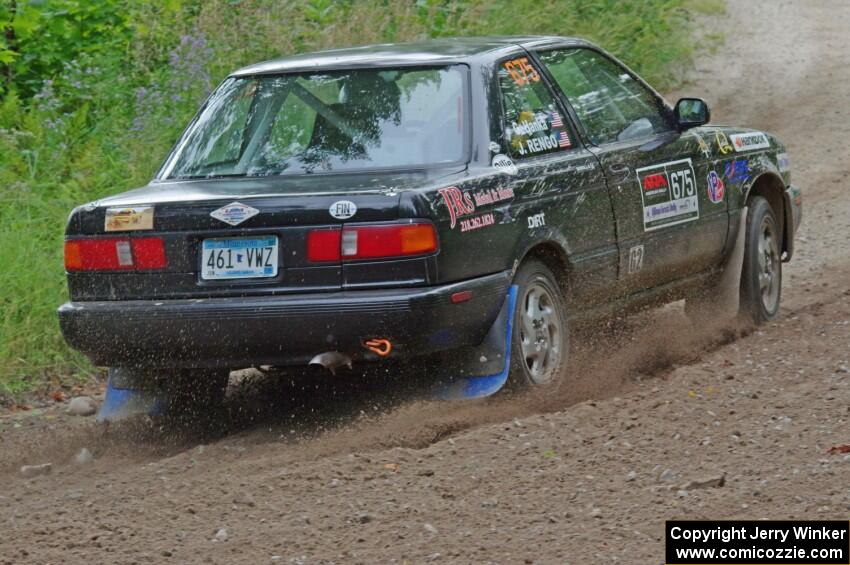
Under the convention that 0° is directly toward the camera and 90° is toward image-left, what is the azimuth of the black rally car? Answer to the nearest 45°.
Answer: approximately 225°
